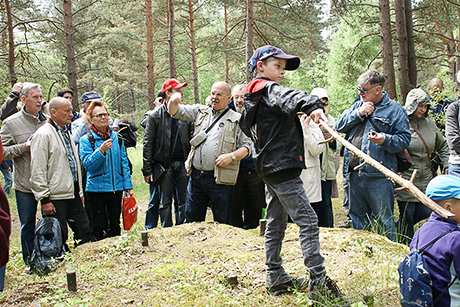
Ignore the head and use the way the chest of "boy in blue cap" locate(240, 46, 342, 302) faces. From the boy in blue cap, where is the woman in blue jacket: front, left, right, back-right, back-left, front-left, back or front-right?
back-left

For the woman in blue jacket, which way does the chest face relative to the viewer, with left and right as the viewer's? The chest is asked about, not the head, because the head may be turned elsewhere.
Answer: facing the viewer and to the right of the viewer

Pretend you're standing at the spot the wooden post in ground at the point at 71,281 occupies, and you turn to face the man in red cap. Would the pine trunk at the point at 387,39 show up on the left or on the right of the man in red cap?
right

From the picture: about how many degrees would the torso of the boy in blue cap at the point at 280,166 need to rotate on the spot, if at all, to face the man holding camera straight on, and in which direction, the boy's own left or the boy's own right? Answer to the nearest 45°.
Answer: approximately 45° to the boy's own left

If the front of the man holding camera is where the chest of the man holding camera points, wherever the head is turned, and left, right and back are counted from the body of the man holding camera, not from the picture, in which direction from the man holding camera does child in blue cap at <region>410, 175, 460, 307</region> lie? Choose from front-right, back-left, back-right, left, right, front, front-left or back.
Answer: front-left

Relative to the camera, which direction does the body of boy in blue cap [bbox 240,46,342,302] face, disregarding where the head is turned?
to the viewer's right

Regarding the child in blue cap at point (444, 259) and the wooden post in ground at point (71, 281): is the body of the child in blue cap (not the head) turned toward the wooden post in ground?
no

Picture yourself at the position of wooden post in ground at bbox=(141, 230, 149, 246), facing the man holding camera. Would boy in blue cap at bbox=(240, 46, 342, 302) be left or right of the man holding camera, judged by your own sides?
right

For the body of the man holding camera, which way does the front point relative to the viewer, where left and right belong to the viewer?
facing the viewer and to the left of the viewer

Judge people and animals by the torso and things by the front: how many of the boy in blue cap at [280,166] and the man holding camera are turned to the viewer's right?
1

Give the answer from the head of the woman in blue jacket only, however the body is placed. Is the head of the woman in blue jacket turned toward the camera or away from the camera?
toward the camera

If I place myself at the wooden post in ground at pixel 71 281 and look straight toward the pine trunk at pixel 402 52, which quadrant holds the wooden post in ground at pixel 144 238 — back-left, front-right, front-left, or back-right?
front-left

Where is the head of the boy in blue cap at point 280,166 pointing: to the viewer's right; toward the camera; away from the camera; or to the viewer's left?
to the viewer's right
